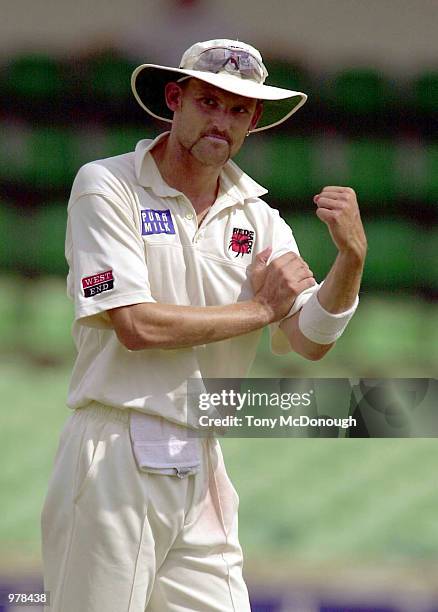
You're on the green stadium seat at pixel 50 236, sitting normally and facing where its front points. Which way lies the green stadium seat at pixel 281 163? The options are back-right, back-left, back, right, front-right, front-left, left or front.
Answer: left

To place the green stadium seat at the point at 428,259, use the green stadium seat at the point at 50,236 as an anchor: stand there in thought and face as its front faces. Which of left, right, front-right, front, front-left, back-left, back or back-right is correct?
left

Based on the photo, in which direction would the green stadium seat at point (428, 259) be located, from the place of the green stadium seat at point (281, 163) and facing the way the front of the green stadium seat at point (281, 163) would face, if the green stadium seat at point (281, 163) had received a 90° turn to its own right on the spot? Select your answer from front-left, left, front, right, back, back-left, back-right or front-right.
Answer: back

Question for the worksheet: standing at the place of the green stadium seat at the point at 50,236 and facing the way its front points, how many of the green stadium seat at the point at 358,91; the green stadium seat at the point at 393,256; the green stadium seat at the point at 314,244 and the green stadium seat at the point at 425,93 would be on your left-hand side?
4

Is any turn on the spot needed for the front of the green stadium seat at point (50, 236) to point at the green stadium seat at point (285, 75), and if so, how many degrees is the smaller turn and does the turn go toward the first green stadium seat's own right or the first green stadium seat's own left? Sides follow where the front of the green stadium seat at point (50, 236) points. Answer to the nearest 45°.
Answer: approximately 90° to the first green stadium seat's own left

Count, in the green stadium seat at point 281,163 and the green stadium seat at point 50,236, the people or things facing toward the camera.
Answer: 2

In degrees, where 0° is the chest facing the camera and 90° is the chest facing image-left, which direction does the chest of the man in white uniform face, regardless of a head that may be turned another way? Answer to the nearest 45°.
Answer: approximately 315°

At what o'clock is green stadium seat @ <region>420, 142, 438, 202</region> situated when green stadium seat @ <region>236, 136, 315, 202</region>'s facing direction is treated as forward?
green stadium seat @ <region>420, 142, 438, 202</region> is roughly at 9 o'clock from green stadium seat @ <region>236, 136, 315, 202</region>.

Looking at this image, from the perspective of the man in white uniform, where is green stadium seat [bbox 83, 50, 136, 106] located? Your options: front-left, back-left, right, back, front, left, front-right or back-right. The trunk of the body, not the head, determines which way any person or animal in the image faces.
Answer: back-left

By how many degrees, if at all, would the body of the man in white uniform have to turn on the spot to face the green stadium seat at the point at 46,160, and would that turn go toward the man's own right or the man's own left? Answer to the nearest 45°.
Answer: approximately 135° to the man's own left
